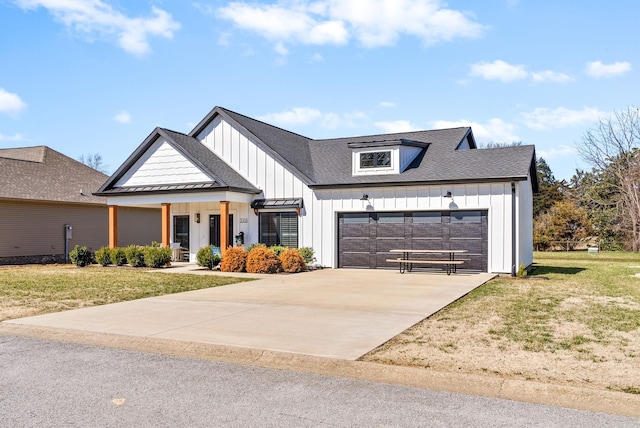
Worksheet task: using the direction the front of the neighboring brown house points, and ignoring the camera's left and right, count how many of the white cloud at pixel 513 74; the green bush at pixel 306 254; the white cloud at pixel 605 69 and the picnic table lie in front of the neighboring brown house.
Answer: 0

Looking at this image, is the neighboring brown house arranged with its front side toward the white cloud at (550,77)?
no

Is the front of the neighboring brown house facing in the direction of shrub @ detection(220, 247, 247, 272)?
no

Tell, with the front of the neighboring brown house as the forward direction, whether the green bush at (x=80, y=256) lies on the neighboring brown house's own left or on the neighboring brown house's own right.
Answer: on the neighboring brown house's own left

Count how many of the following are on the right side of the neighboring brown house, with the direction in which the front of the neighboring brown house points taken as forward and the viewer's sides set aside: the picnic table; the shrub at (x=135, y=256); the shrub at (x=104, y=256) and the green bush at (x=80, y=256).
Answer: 0

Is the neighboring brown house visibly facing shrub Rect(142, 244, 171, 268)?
no

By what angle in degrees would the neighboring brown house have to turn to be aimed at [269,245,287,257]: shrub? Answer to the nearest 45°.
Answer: approximately 135° to its left

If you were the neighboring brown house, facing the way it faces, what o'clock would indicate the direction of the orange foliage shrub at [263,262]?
The orange foliage shrub is roughly at 8 o'clock from the neighboring brown house.

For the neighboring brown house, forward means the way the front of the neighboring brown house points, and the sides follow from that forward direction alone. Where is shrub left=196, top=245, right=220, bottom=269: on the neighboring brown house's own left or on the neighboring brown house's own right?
on the neighboring brown house's own left

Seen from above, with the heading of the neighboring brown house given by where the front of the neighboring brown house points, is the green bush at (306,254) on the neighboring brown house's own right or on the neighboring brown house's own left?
on the neighboring brown house's own left

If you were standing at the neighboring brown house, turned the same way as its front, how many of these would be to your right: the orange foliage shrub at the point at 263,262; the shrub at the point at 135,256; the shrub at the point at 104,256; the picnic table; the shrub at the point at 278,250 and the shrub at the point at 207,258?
0

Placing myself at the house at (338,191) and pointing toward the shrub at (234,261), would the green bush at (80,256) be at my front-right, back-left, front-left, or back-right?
front-right

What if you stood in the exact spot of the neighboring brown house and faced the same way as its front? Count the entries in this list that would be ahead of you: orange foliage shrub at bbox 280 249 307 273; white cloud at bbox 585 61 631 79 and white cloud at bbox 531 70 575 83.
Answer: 0

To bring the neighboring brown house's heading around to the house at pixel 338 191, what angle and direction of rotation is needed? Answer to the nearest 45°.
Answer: approximately 135° to its left
